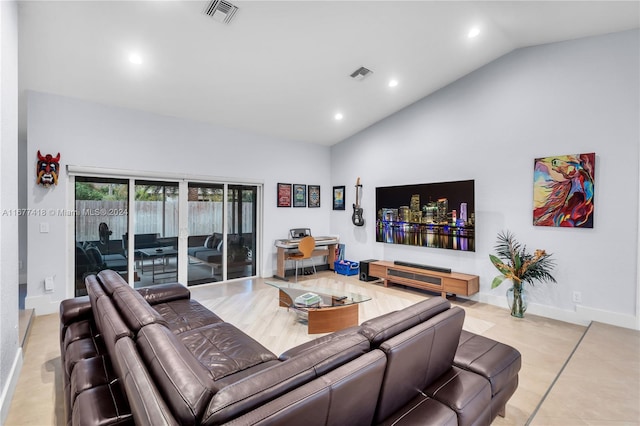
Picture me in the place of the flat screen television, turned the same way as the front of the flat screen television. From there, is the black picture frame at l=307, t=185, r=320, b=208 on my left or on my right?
on my right

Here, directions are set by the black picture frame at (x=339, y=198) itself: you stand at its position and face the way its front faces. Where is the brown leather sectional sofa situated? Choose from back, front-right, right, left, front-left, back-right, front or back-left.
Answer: front-left

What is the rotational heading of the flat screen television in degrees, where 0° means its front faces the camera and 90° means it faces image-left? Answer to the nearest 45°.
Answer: approximately 45°

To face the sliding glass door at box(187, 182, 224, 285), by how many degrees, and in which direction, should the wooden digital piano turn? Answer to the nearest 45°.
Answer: approximately 135° to its right

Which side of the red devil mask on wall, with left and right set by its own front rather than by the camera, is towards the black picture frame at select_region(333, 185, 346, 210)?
left

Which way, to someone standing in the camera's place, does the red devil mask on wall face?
facing the viewer

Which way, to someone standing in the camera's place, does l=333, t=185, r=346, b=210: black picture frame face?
facing the viewer and to the left of the viewer

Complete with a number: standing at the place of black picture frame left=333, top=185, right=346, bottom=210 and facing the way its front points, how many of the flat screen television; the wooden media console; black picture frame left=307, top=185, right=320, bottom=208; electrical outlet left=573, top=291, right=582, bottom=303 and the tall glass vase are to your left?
4

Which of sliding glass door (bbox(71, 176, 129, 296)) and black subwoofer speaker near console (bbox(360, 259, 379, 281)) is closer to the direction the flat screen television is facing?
the sliding glass door

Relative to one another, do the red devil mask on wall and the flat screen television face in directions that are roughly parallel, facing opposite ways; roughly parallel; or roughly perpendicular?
roughly perpendicular

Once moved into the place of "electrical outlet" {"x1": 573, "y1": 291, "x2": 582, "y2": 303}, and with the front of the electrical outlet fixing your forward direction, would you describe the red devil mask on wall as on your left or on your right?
on your right
